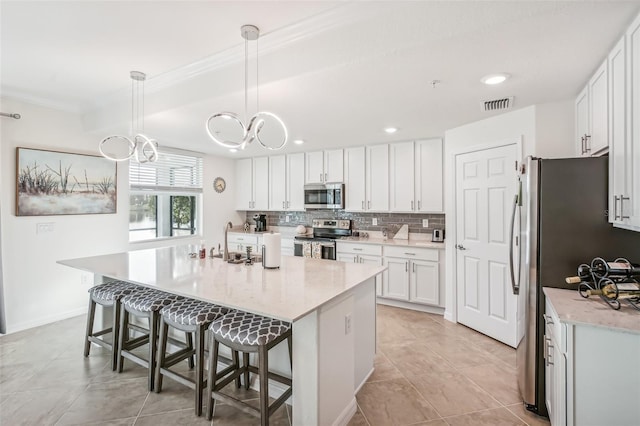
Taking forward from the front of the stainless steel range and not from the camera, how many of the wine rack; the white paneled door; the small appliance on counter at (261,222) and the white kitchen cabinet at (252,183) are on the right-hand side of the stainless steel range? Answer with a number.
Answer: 2

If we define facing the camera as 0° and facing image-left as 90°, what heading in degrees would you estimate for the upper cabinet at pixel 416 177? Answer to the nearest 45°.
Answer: approximately 0°

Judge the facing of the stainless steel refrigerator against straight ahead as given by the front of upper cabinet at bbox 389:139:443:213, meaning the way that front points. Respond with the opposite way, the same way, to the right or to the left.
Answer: to the right

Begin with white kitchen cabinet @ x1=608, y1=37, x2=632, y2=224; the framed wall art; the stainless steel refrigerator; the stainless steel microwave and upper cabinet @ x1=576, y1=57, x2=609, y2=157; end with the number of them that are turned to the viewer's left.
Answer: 3

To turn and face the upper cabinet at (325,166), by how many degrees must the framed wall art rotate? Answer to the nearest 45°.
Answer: approximately 45° to its left

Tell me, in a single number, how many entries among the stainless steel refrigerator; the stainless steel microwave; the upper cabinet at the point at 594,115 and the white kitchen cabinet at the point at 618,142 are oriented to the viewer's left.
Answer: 3

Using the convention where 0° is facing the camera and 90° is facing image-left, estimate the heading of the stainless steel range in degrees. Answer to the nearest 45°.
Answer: approximately 45°

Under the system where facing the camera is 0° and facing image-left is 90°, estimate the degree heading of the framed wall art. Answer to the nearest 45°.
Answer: approximately 315°

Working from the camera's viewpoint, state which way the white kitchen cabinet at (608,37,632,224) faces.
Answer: facing to the left of the viewer

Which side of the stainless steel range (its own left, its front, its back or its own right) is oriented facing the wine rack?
left
